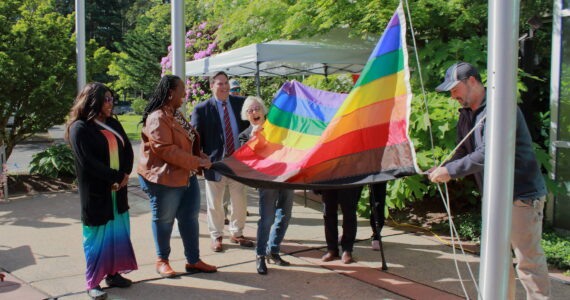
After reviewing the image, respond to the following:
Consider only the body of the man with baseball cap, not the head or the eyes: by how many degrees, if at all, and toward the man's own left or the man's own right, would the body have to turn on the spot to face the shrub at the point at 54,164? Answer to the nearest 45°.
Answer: approximately 45° to the man's own right

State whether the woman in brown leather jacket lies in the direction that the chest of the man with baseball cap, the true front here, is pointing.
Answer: yes

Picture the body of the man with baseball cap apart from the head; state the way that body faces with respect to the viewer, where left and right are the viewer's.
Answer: facing to the left of the viewer

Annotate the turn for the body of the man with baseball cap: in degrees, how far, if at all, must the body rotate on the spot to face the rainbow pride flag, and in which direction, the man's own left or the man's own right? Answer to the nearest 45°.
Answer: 0° — they already face it

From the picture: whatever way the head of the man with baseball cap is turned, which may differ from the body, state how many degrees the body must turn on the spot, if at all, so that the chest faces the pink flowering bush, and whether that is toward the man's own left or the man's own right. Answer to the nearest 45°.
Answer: approximately 45° to the man's own right

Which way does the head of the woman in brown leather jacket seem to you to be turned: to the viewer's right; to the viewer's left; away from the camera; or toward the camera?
to the viewer's right

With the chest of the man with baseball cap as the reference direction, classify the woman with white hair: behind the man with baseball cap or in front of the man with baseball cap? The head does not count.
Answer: in front

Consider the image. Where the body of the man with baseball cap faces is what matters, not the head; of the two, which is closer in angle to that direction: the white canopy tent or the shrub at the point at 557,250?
the white canopy tent

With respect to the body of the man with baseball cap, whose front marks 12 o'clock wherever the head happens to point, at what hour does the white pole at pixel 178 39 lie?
The white pole is roughly at 1 o'clock from the man with baseball cap.

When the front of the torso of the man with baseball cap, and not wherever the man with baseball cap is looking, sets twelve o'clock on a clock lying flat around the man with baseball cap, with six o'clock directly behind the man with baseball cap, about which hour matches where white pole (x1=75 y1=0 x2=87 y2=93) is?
The white pole is roughly at 1 o'clock from the man with baseball cap.

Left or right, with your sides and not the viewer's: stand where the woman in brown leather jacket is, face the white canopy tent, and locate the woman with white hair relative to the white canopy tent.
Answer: right
